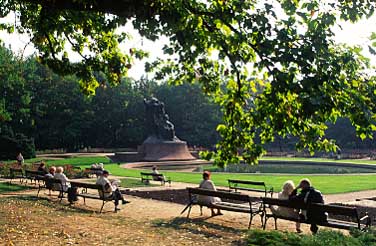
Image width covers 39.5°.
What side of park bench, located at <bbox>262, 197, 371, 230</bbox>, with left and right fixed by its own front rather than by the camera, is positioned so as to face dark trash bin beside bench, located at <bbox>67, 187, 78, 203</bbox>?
left

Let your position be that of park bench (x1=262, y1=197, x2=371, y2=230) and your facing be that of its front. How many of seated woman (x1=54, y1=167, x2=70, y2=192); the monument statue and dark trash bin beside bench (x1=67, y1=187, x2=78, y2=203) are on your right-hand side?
0

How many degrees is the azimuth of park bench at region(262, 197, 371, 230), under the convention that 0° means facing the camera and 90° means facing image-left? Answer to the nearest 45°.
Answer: approximately 225°

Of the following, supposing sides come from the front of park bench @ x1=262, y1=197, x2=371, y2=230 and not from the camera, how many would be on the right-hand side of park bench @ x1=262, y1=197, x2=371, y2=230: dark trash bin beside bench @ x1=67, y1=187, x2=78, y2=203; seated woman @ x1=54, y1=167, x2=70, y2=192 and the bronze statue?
0

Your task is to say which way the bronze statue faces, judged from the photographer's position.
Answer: facing to the right of the viewer

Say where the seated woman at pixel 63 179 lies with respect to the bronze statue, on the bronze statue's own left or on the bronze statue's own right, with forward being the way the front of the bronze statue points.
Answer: on the bronze statue's own right

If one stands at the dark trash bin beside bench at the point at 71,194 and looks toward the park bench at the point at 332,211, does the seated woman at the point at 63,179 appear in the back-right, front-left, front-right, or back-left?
back-left

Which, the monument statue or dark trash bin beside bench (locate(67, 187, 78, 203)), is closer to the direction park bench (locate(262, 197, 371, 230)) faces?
the monument statue

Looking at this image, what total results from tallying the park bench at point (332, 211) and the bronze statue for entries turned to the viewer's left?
0
